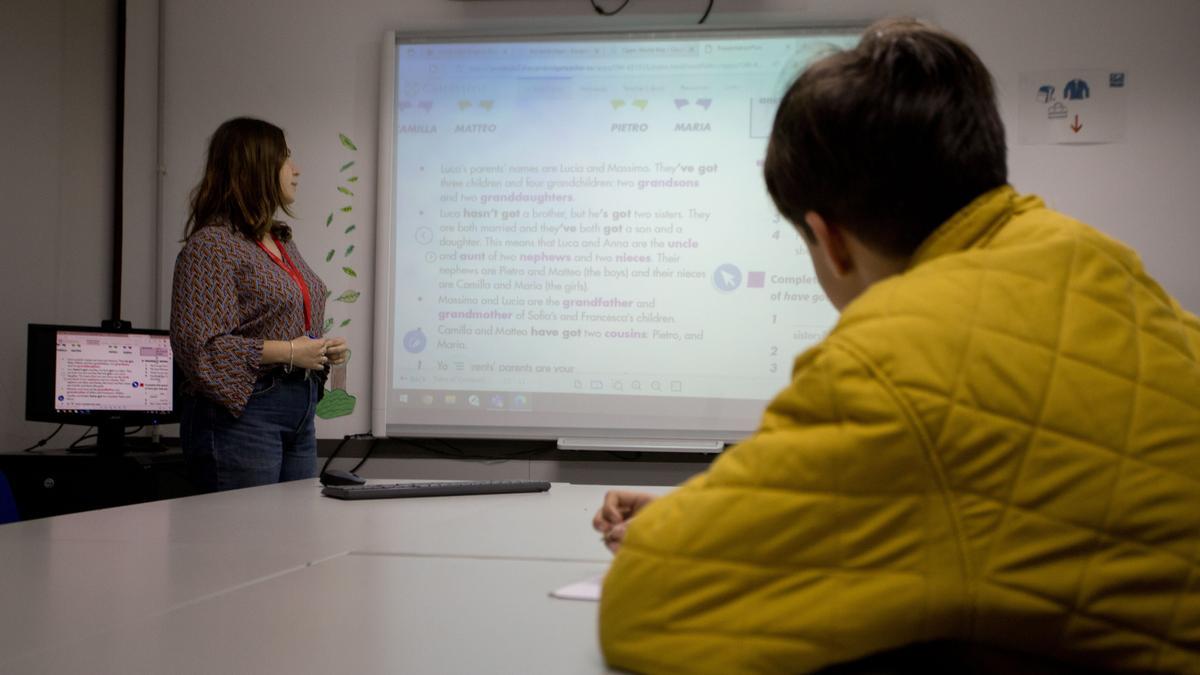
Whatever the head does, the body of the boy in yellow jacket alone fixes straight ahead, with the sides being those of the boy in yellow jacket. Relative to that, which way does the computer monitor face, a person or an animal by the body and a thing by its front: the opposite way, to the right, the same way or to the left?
the opposite way

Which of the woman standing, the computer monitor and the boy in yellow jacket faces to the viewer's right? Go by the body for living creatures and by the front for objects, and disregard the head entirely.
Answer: the woman standing

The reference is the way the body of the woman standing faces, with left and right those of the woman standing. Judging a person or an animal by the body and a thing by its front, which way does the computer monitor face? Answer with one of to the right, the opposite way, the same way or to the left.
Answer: to the right

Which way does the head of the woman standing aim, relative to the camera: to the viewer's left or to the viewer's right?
to the viewer's right

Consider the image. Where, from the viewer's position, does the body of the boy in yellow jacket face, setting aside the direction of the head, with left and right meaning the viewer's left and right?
facing away from the viewer and to the left of the viewer

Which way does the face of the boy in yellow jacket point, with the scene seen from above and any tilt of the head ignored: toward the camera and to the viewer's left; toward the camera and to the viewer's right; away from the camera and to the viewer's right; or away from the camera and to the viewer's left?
away from the camera and to the viewer's left

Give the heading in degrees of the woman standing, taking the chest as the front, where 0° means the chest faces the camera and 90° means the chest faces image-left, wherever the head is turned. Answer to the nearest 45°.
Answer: approximately 270°

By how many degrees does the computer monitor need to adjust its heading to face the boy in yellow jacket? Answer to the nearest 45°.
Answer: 0° — it already faces them

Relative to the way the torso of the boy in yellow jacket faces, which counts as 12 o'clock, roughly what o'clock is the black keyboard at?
The black keyboard is roughly at 12 o'clock from the boy in yellow jacket.

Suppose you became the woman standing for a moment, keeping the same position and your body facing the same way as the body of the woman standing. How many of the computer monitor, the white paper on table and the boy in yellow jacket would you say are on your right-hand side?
2

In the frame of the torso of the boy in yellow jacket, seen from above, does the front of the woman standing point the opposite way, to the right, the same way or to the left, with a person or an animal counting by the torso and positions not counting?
to the right

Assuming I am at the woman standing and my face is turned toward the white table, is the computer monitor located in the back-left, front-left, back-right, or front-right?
back-right
